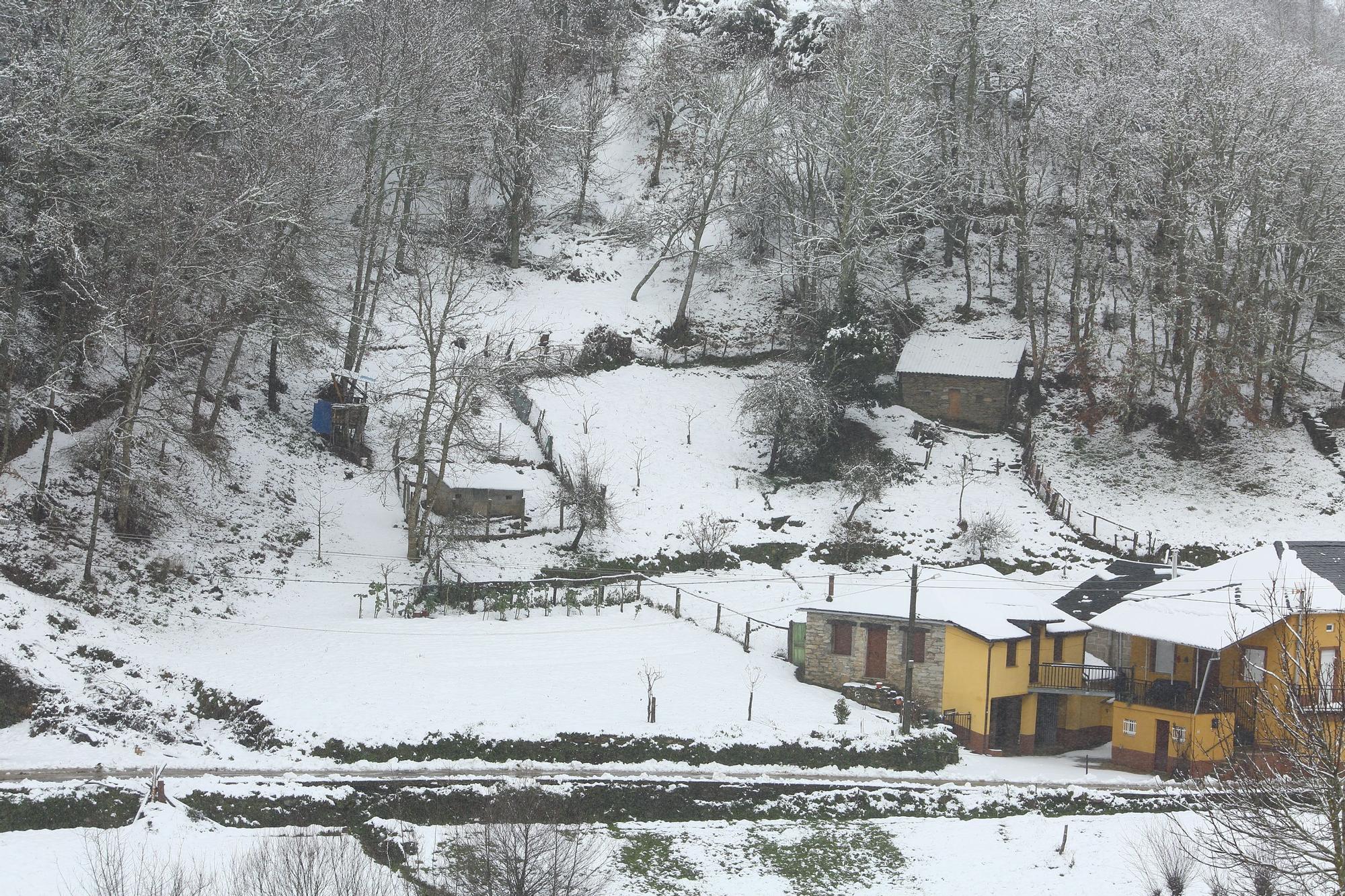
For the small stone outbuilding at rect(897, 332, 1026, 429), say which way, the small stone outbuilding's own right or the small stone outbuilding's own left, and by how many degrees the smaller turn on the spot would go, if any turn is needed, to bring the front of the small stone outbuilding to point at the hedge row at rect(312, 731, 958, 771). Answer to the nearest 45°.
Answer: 0° — it already faces it

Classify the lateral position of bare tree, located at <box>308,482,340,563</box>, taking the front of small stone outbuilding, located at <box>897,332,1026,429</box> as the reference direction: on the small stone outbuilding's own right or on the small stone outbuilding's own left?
on the small stone outbuilding's own right

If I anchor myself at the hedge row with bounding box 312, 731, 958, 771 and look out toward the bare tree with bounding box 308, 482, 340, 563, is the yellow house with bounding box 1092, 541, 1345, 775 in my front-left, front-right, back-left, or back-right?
back-right

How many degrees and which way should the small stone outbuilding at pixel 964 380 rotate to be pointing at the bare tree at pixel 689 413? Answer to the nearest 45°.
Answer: approximately 90° to its right

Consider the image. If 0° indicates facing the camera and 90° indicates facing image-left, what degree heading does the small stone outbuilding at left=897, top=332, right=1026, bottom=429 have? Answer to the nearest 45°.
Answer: approximately 0°

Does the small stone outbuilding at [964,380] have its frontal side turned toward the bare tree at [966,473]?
yes

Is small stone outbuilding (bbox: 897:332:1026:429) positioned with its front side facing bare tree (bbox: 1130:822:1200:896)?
yes

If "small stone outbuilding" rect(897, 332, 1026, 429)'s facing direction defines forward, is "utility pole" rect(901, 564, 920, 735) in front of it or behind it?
in front

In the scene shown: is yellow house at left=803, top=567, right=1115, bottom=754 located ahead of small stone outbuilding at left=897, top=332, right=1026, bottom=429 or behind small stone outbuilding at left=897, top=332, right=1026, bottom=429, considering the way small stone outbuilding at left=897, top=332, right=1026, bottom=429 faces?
ahead

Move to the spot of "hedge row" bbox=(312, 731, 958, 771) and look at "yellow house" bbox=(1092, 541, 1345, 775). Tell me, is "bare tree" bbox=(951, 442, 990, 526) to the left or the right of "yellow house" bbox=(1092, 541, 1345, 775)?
left
